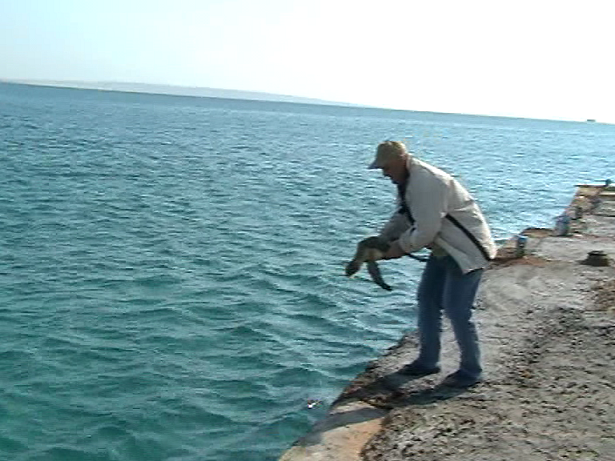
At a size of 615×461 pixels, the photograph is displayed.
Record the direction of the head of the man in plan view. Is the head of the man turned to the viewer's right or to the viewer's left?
to the viewer's left

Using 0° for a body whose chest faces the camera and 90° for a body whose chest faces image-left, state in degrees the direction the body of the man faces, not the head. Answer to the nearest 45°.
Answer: approximately 90°
